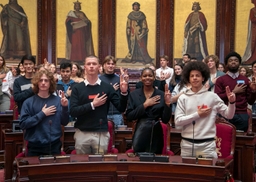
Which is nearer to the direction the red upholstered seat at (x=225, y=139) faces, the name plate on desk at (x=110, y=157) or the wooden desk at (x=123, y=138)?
the name plate on desk

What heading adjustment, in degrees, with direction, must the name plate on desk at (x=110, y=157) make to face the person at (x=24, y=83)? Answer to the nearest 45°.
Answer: approximately 135° to its right

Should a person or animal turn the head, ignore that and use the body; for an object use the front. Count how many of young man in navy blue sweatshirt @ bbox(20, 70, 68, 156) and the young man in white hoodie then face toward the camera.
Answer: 2

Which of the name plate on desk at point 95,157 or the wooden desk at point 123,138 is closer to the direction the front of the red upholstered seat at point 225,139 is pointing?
the name plate on desk

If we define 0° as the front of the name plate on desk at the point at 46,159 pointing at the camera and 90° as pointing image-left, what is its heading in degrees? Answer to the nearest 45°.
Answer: approximately 0°
